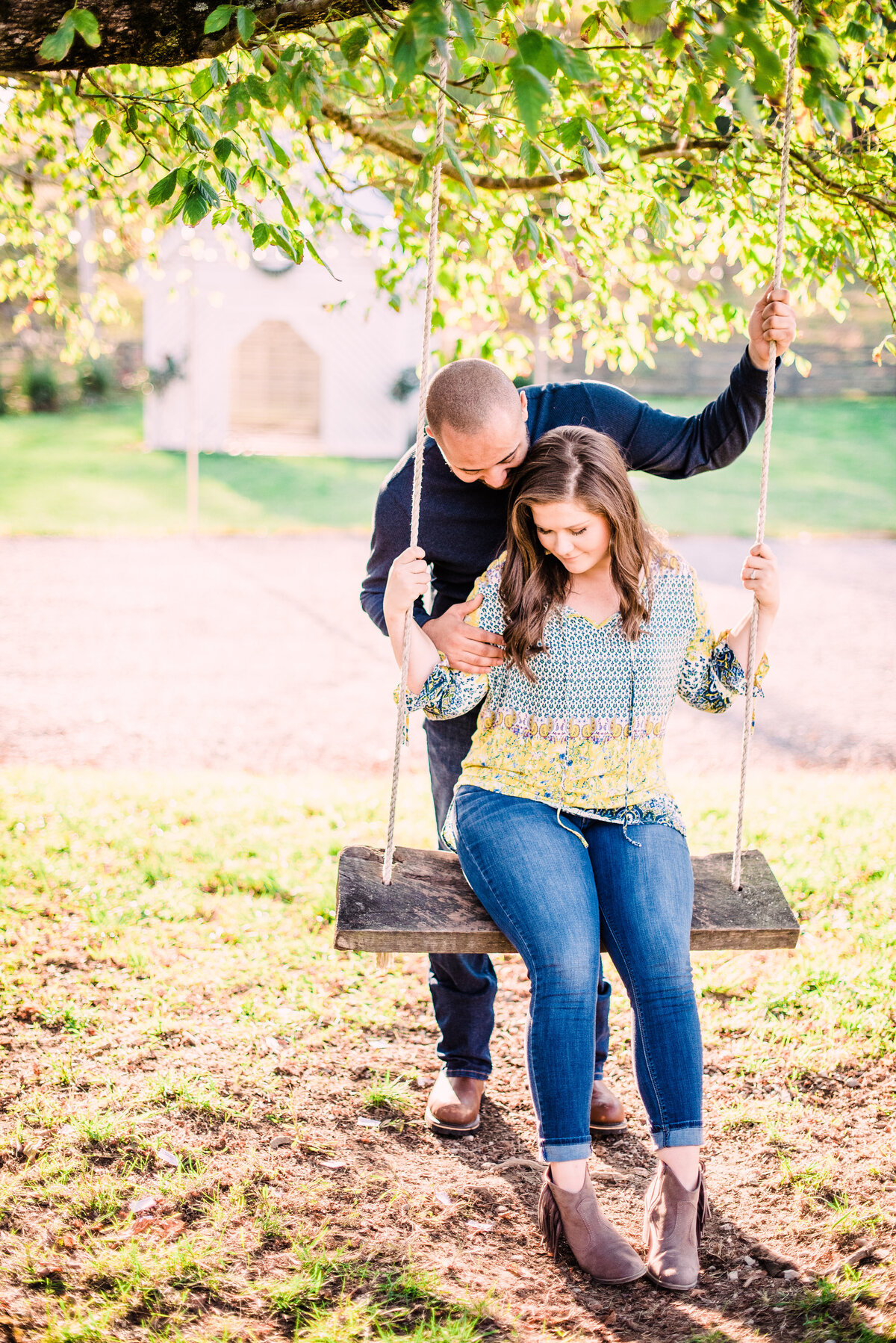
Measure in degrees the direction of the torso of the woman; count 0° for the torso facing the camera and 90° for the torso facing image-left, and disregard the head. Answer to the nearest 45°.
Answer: approximately 0°

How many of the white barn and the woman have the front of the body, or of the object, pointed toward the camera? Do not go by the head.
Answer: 2

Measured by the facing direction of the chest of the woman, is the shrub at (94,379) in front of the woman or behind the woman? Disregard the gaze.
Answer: behind

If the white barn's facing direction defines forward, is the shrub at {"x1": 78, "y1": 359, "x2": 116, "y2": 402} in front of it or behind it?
behind

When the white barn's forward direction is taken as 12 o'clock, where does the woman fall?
The woman is roughly at 12 o'clock from the white barn.

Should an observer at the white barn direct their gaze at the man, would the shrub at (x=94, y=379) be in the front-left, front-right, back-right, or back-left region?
back-right

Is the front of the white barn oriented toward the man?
yes

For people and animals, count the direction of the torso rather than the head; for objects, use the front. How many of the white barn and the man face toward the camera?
2

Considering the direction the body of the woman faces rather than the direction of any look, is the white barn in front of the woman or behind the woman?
behind
